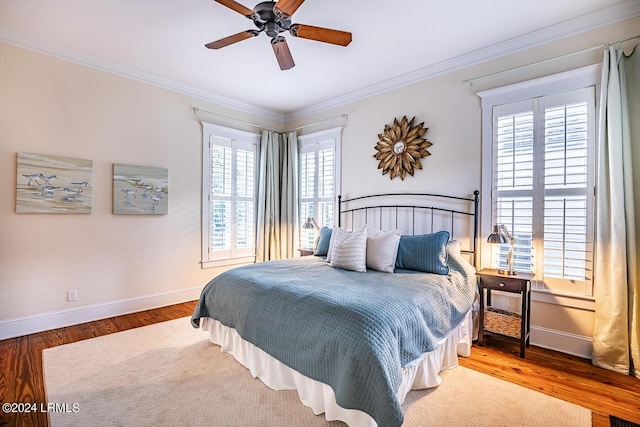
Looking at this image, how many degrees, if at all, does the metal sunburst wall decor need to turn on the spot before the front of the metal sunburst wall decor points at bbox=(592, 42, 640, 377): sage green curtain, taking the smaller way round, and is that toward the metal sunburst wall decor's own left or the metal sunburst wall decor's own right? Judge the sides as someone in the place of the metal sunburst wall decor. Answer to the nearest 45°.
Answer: approximately 90° to the metal sunburst wall decor's own left

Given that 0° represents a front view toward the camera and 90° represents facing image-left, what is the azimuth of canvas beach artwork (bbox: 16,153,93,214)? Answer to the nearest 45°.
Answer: approximately 315°

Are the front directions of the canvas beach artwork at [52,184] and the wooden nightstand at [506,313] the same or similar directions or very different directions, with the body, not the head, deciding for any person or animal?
very different directions

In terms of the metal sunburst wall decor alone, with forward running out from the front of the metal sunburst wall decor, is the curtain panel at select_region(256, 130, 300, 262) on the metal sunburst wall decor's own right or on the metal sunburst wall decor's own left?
on the metal sunburst wall decor's own right

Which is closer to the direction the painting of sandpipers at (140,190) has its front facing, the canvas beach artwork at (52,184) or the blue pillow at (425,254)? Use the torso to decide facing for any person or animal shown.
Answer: the blue pillow
